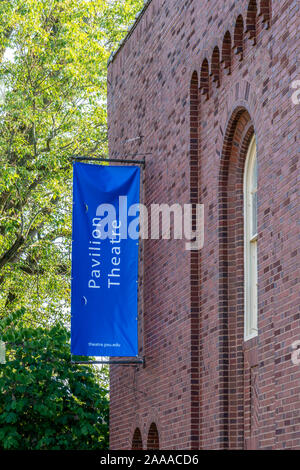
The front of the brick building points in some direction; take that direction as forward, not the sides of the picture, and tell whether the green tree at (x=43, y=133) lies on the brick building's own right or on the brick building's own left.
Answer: on the brick building's own right

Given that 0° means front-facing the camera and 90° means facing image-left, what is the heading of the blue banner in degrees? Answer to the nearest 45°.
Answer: approximately 0°

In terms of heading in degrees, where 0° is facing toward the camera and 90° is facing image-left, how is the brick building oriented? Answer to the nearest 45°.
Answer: approximately 45°

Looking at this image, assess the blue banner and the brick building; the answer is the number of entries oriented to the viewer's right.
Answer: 0
